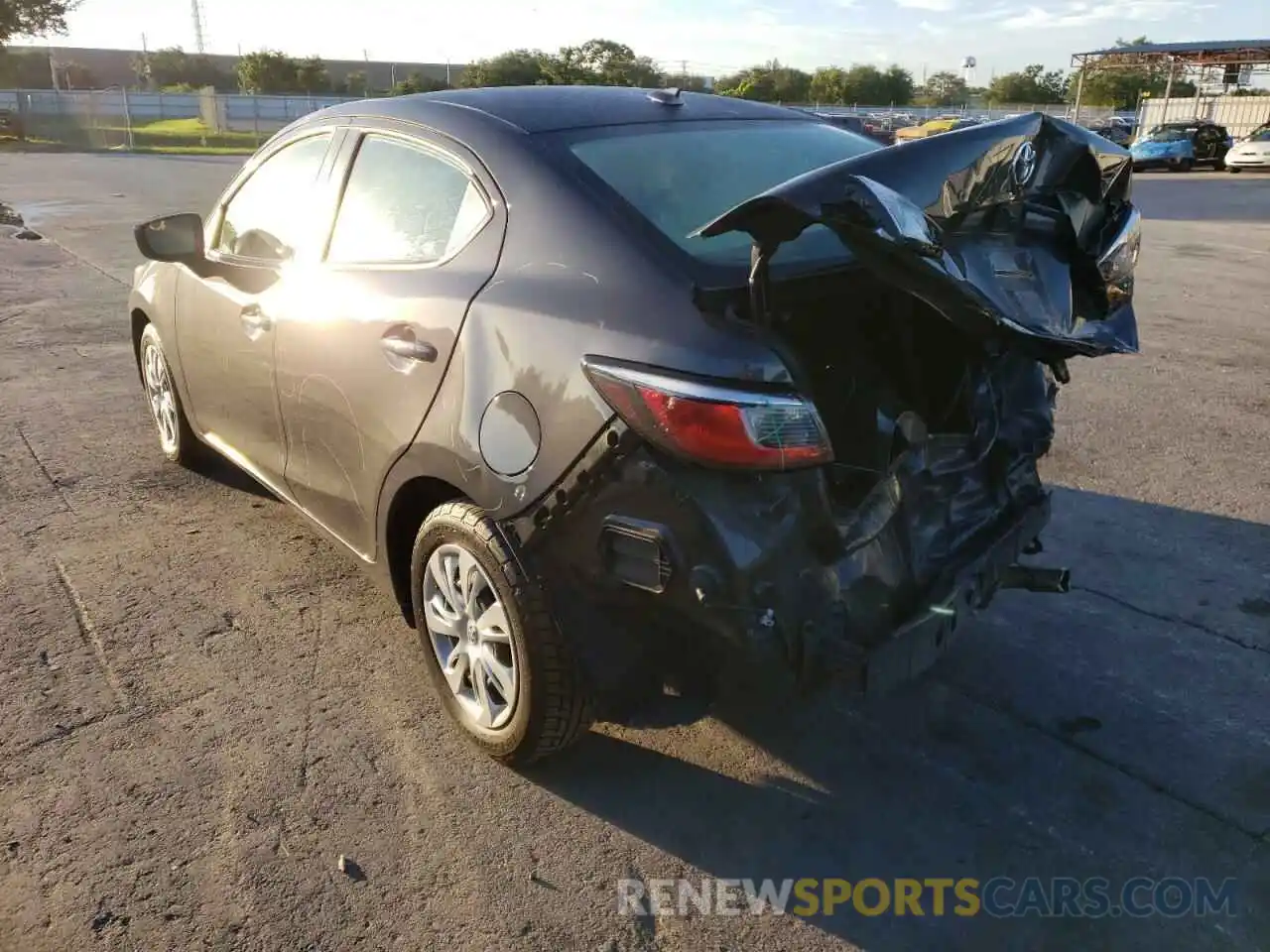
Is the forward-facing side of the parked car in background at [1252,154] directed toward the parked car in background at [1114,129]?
no

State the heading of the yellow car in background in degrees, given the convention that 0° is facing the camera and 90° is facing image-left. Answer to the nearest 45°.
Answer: approximately 45°

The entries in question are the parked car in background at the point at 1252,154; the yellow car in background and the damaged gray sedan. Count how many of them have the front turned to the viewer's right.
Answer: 0

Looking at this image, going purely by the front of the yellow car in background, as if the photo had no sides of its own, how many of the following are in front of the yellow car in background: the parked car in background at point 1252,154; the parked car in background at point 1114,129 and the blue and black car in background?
0

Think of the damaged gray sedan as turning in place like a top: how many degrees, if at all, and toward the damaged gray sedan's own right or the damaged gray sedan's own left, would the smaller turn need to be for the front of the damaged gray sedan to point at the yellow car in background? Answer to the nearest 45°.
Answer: approximately 45° to the damaged gray sedan's own right

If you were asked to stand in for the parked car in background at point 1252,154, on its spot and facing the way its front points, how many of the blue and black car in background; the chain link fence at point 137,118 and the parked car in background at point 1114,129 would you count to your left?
0

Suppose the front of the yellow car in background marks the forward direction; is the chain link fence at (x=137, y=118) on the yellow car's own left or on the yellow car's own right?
on the yellow car's own right

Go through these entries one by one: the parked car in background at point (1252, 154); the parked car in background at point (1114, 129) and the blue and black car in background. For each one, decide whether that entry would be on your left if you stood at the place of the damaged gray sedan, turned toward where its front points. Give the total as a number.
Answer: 0

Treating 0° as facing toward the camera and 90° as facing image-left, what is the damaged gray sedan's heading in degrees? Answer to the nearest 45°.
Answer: approximately 135°

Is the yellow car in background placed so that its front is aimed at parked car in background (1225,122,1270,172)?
no

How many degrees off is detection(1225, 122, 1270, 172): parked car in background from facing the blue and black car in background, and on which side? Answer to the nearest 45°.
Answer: approximately 90° to its right

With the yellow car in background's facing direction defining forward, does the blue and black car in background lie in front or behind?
behind

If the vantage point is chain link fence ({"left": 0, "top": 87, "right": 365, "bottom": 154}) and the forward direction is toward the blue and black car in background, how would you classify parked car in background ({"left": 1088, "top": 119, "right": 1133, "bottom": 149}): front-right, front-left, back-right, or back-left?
front-left

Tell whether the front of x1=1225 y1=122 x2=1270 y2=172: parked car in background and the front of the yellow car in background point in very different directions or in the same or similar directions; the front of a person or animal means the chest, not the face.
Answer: same or similar directions
